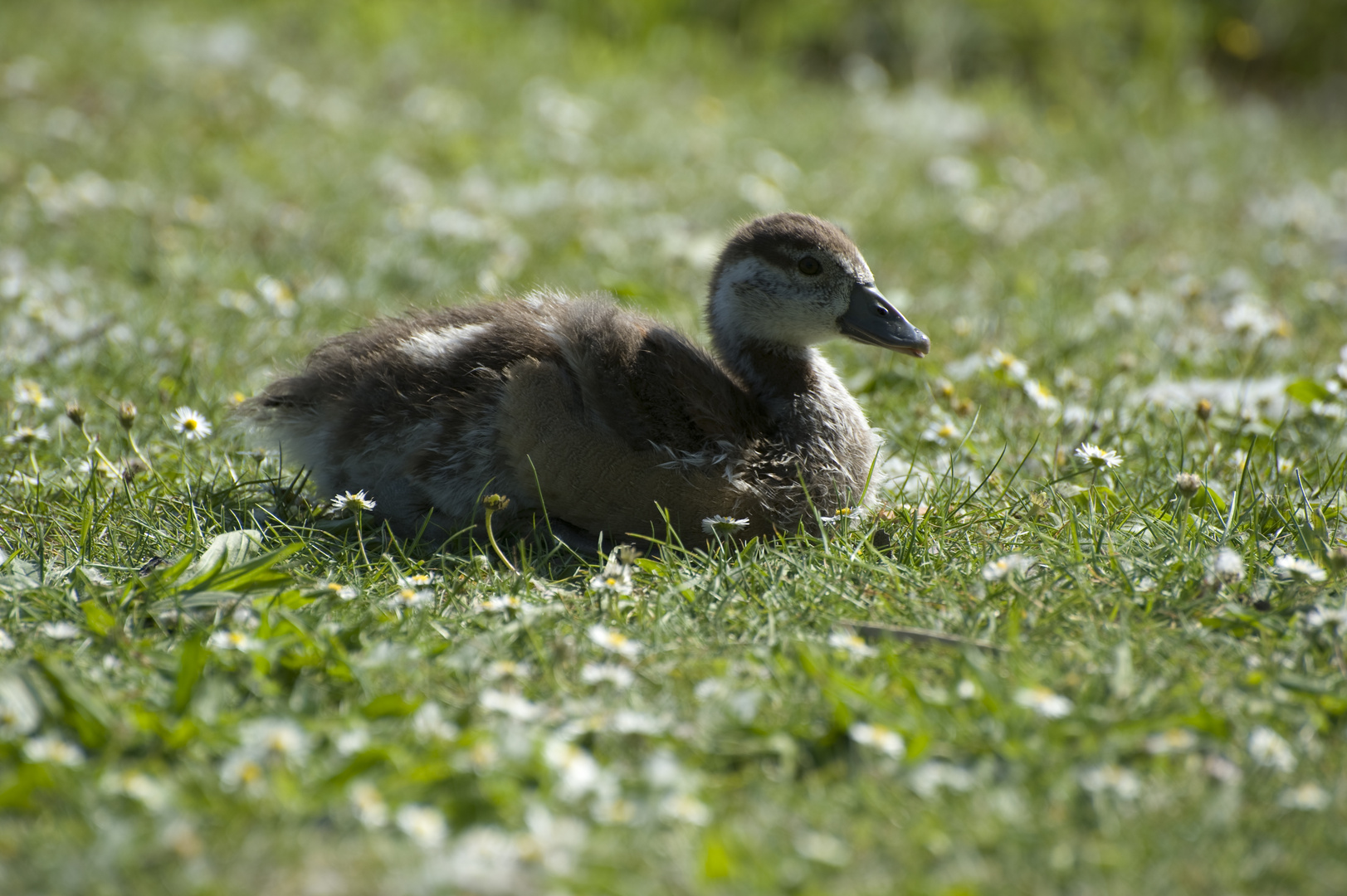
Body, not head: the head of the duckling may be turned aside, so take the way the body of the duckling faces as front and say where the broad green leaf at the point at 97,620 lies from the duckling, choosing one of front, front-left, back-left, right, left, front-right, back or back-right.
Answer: back-right

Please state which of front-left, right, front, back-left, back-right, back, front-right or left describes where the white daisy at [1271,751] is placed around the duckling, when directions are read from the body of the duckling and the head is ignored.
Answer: front-right

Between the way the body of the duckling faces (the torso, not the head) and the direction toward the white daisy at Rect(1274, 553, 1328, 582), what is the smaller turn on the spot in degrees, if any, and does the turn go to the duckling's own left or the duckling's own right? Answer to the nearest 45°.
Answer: approximately 45° to the duckling's own right

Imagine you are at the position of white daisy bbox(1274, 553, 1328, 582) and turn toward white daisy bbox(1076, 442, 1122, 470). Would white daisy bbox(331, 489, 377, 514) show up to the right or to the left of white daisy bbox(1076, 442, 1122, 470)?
left

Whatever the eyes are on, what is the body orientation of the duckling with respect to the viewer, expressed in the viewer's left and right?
facing to the right of the viewer

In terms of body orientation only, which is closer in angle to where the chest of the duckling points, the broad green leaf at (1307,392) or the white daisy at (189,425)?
the broad green leaf

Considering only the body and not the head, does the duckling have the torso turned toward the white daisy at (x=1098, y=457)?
yes

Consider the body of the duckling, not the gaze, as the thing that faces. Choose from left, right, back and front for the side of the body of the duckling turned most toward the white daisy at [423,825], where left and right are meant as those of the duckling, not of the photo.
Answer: right

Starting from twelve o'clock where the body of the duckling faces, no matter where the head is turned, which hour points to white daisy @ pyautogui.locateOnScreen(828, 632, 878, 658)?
The white daisy is roughly at 2 o'clock from the duckling.

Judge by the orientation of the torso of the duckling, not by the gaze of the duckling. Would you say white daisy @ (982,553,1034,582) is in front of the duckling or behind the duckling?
in front

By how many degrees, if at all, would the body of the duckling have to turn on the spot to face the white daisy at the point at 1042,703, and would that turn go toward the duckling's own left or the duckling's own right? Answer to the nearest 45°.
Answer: approximately 45° to the duckling's own right

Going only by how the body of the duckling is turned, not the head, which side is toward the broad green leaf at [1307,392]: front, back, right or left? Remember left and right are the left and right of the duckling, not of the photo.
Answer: front

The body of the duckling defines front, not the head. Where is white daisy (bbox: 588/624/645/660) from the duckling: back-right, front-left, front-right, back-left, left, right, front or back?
right
